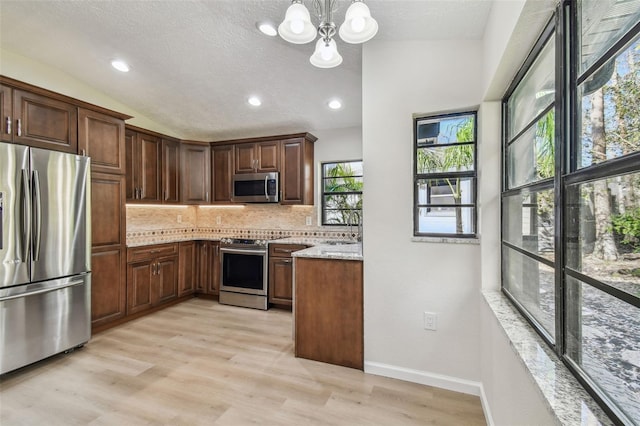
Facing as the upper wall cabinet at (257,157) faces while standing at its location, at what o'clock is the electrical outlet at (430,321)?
The electrical outlet is roughly at 11 o'clock from the upper wall cabinet.

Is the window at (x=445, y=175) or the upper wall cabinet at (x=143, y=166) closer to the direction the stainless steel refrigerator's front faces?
the window

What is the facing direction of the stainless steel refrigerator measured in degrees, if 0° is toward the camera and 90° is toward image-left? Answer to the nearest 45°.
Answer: approximately 315°

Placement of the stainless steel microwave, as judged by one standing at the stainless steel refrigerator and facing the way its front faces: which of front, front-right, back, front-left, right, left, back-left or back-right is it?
front-left

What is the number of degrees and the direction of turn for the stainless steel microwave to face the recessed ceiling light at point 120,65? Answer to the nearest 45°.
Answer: approximately 45° to its right

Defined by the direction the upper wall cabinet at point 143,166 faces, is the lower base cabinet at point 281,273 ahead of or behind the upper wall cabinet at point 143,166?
ahead

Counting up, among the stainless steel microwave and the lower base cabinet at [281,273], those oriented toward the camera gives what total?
2

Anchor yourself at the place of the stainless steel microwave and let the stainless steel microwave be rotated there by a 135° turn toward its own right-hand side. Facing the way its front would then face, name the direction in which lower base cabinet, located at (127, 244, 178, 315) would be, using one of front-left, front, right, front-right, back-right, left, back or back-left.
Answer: front-left

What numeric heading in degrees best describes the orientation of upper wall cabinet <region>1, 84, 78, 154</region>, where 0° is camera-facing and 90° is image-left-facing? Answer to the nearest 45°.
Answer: approximately 315°

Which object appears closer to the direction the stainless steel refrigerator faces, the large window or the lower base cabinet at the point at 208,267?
the large window

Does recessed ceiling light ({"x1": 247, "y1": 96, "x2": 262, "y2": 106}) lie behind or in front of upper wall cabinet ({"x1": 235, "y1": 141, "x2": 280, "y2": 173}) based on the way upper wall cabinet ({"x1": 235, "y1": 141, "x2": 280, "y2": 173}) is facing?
in front
